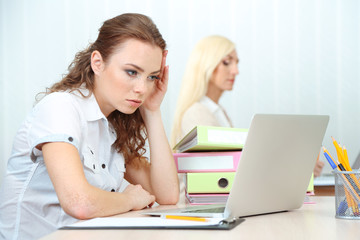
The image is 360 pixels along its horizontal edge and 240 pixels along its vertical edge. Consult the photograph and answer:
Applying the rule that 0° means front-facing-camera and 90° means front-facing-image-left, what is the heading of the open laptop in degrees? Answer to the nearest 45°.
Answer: approximately 135°

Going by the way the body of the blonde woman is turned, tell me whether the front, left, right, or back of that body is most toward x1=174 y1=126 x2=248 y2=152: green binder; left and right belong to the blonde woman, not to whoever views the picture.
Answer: right

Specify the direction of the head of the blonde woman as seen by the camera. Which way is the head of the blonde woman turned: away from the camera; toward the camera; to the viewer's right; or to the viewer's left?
to the viewer's right

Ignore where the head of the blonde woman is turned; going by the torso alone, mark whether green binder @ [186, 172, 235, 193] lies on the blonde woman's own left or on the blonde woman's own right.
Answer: on the blonde woman's own right

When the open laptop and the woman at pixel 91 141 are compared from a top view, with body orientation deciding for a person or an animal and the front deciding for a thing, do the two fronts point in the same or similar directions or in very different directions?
very different directions

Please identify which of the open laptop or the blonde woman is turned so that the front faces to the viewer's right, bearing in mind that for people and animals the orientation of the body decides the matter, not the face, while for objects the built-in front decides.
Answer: the blonde woman

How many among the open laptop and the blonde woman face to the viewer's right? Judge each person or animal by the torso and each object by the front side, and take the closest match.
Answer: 1

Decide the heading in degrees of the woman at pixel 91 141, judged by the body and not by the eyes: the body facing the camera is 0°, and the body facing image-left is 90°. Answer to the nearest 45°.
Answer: approximately 315°

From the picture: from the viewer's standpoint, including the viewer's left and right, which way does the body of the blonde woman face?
facing to the right of the viewer
